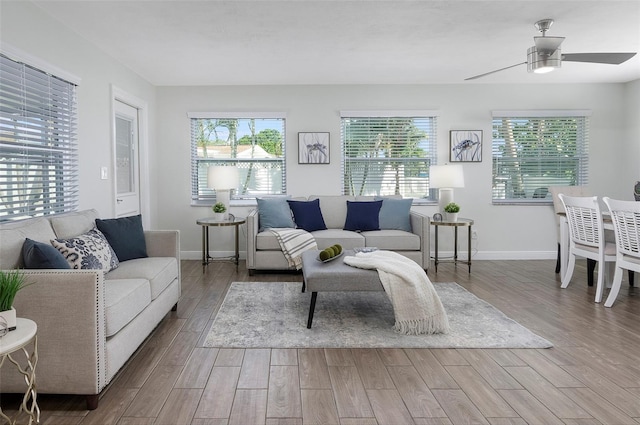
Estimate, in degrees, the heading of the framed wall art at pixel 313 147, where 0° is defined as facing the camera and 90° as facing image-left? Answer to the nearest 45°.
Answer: approximately 0°

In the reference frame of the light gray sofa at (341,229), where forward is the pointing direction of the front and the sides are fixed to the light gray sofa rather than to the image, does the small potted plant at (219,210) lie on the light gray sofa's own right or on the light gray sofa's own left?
on the light gray sofa's own right

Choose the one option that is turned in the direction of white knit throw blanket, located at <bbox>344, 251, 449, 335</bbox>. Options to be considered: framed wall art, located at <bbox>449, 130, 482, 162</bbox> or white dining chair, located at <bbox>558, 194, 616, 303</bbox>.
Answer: the framed wall art

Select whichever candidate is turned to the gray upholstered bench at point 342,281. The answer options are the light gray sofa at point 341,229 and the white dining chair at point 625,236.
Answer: the light gray sofa

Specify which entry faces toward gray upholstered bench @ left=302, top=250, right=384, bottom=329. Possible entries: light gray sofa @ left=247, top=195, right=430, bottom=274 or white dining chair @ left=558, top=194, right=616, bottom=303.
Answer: the light gray sofa

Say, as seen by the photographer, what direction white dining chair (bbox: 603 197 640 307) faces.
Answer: facing away from the viewer and to the right of the viewer

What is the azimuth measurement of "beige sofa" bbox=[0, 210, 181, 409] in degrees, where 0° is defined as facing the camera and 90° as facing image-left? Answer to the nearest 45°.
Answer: approximately 315°

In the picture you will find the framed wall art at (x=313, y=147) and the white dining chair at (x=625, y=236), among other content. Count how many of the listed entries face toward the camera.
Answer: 1

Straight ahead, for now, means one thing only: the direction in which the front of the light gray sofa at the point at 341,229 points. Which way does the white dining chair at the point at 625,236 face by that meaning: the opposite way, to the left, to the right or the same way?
to the left

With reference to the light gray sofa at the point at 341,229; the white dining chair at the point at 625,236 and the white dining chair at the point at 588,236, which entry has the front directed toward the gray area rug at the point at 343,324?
the light gray sofa

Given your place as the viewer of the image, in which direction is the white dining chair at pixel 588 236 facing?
facing away from the viewer and to the right of the viewer

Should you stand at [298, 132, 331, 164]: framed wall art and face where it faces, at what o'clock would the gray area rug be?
The gray area rug is roughly at 12 o'clock from the framed wall art.
